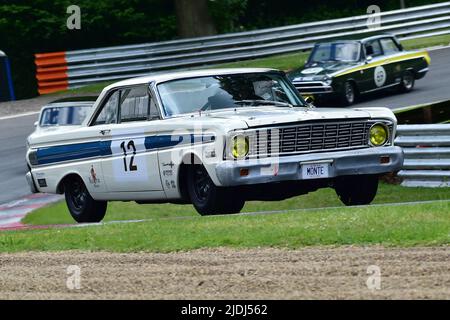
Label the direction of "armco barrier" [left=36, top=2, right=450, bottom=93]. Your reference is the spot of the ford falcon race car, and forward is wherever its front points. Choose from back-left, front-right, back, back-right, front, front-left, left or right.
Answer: back-left

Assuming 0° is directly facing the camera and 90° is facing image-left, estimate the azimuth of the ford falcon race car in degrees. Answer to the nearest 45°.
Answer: approximately 315°

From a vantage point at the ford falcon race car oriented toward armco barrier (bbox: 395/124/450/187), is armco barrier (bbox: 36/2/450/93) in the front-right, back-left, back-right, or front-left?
front-left

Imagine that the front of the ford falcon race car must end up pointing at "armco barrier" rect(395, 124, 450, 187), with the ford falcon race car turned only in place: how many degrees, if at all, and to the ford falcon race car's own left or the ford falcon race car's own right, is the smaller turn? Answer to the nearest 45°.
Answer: approximately 90° to the ford falcon race car's own left
